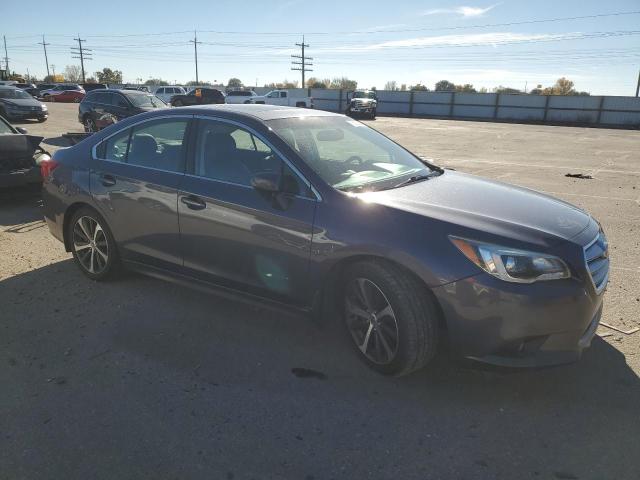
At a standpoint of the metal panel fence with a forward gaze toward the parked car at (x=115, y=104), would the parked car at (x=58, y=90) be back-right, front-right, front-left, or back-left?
front-right

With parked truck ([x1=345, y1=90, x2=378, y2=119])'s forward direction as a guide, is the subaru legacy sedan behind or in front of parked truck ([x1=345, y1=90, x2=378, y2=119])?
in front

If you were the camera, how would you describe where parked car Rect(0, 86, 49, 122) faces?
facing the viewer and to the right of the viewer

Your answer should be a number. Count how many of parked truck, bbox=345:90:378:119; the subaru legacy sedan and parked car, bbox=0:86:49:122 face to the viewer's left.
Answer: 0

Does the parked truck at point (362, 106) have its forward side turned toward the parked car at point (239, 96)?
no

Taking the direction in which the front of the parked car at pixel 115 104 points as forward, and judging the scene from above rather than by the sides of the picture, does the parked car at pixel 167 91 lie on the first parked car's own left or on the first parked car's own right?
on the first parked car's own left

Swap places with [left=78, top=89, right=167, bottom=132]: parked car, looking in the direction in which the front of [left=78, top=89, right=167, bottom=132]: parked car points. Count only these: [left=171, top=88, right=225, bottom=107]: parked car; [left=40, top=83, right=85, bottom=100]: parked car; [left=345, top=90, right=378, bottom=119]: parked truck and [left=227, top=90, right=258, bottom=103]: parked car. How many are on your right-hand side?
0

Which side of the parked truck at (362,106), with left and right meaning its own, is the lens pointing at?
front

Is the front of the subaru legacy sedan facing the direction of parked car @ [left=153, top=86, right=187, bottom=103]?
no

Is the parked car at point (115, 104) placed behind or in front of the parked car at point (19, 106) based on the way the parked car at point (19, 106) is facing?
in front

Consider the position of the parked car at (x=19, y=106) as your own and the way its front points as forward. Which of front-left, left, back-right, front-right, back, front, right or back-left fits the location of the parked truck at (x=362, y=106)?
front-left

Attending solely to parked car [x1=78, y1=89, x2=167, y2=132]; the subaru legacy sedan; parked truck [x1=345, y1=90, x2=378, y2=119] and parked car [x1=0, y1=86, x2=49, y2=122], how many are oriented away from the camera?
0

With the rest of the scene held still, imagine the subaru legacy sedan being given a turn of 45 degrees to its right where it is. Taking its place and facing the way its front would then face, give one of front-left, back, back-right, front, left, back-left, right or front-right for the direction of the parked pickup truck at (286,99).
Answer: back

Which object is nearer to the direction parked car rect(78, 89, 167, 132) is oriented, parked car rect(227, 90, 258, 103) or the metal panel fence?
the metal panel fence

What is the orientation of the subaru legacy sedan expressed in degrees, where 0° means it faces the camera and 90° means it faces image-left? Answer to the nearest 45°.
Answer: approximately 315°

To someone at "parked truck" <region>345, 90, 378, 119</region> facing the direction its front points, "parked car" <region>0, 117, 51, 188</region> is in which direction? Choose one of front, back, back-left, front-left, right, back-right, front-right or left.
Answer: front

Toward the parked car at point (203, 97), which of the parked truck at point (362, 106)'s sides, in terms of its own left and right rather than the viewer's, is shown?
right

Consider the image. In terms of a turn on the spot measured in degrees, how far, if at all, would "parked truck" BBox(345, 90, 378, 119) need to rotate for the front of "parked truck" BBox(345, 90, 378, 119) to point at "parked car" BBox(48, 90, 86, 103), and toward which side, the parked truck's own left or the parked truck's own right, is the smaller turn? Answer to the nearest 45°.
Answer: approximately 90° to the parked truck's own right

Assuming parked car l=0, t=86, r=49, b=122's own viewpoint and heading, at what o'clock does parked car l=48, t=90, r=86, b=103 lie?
parked car l=48, t=90, r=86, b=103 is roughly at 8 o'clock from parked car l=0, t=86, r=49, b=122.

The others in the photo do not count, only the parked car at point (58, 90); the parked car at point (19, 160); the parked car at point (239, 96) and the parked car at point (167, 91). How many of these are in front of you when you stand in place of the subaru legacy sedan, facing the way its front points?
0
